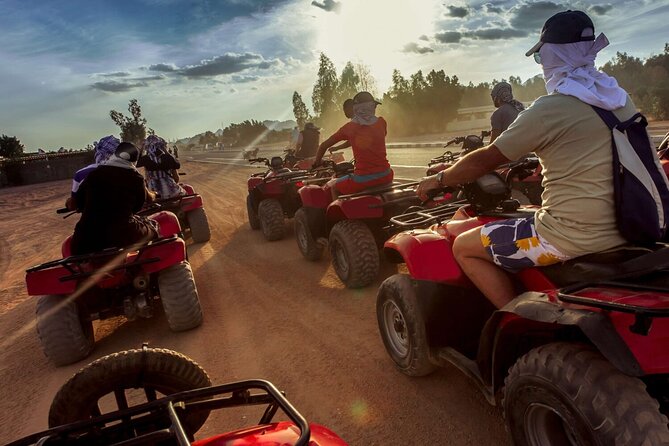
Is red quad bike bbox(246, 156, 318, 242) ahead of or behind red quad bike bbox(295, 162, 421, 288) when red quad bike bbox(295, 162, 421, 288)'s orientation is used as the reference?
ahead

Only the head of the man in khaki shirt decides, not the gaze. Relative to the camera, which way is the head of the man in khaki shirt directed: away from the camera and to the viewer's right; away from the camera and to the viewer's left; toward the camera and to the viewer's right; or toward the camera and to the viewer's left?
away from the camera and to the viewer's left

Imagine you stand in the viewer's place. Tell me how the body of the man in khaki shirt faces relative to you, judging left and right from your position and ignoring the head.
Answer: facing away from the viewer and to the left of the viewer

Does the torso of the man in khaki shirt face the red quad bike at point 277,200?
yes

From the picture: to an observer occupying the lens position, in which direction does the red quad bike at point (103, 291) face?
facing away from the viewer

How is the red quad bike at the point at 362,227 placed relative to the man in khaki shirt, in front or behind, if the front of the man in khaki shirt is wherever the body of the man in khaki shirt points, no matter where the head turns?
in front

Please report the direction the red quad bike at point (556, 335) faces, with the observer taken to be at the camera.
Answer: facing away from the viewer and to the left of the viewer

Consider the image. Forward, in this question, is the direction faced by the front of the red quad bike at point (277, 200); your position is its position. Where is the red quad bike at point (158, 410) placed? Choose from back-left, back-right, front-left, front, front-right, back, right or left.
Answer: back-left

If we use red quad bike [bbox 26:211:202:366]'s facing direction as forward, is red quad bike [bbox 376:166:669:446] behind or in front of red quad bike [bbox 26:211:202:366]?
behind

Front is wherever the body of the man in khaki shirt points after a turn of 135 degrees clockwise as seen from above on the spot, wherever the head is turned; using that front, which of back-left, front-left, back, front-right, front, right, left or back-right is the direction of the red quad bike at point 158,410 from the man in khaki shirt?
back-right

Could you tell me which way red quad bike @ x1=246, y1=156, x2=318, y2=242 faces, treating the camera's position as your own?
facing away from the viewer and to the left of the viewer

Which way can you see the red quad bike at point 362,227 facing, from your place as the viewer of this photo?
facing away from the viewer and to the left of the viewer

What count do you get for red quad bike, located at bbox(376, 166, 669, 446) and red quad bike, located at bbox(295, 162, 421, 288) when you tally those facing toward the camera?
0
